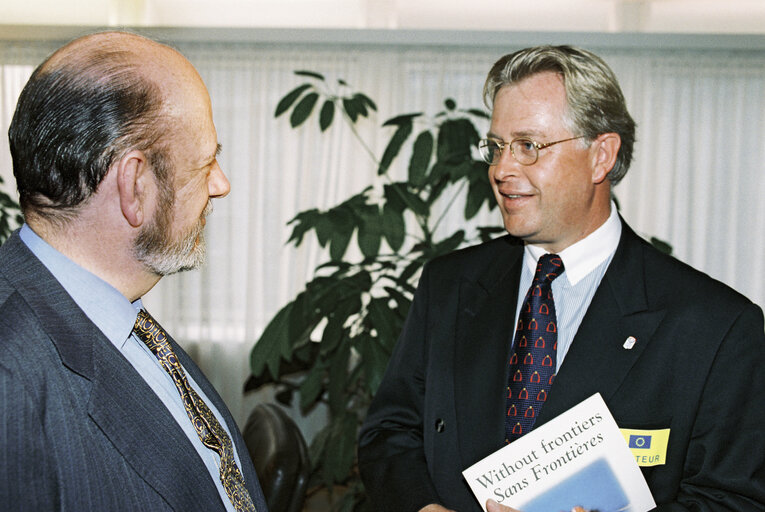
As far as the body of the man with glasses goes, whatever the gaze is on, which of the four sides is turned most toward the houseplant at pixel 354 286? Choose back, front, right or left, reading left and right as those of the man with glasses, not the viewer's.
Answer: right

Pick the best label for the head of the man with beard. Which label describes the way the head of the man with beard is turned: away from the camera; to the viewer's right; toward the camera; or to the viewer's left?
to the viewer's right

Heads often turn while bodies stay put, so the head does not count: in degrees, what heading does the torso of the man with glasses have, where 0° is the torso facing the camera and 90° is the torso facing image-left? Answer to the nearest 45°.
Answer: approximately 45°

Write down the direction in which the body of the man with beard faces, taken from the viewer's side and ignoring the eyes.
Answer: to the viewer's right

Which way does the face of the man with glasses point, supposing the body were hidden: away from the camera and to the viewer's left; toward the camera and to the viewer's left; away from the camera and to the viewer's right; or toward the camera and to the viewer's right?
toward the camera and to the viewer's left
